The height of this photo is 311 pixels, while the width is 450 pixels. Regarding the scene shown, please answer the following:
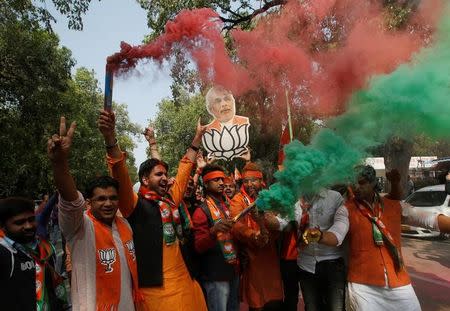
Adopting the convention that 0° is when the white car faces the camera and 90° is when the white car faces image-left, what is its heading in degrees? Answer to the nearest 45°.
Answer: approximately 90°

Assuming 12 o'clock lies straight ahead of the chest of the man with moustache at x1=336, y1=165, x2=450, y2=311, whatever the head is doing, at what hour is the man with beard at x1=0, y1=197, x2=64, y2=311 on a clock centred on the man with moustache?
The man with beard is roughly at 2 o'clock from the man with moustache.

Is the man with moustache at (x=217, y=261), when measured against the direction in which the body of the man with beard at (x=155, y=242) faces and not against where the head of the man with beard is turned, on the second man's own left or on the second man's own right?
on the second man's own left

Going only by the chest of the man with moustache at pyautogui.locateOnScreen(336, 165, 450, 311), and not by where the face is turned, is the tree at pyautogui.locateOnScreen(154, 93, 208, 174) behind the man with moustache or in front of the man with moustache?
behind

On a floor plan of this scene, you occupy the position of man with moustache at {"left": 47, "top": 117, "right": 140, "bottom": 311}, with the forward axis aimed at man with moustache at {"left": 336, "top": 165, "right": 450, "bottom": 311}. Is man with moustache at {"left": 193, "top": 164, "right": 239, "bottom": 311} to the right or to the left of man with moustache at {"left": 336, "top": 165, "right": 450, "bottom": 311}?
left

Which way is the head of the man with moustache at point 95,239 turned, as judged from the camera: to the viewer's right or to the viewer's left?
to the viewer's right

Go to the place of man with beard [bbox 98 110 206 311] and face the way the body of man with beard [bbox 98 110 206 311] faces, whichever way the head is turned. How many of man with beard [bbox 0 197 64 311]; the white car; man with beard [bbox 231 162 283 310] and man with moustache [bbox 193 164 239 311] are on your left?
3
